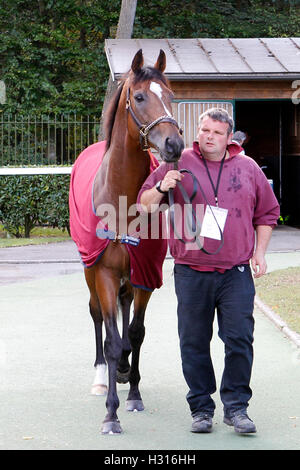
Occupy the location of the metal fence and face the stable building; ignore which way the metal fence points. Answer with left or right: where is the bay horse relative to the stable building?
right

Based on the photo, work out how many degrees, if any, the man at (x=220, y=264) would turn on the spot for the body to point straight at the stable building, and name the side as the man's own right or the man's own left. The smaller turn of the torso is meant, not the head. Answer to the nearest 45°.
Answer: approximately 180°

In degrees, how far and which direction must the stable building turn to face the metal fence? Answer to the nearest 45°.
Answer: approximately 135° to its right

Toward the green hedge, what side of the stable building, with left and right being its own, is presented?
right

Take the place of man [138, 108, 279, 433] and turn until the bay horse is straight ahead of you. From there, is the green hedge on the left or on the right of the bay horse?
right

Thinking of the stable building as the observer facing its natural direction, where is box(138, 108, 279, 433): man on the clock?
The man is roughly at 12 o'clock from the stable building.

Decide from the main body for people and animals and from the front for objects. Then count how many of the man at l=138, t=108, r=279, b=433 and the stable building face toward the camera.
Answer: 2

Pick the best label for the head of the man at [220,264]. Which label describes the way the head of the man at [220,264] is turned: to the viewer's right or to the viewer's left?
to the viewer's left

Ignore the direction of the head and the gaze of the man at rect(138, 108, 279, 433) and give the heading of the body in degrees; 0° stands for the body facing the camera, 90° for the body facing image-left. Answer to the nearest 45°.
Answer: approximately 0°
